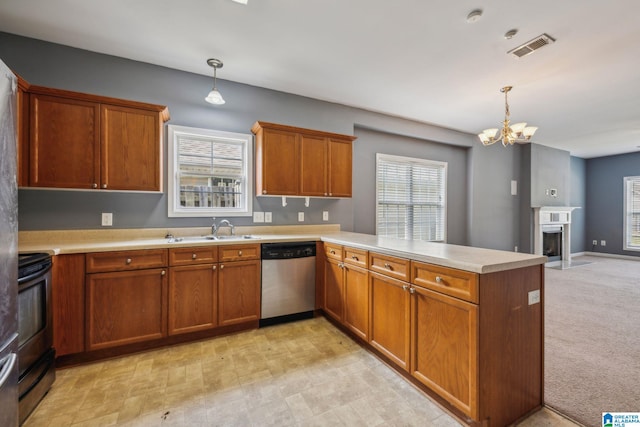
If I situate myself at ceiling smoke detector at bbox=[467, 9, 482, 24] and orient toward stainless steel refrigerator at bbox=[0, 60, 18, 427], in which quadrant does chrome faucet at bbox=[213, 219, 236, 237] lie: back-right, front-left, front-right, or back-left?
front-right

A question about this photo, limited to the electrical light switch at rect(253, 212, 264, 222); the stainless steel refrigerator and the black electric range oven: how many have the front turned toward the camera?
1

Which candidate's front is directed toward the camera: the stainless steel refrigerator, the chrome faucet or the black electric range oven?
the chrome faucet

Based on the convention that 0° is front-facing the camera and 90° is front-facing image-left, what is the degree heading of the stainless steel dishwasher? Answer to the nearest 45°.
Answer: approximately 315°

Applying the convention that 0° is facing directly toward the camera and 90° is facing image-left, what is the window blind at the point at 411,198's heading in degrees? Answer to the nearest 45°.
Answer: approximately 315°

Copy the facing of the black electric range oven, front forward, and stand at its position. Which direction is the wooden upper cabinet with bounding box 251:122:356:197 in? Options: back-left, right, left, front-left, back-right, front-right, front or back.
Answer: front

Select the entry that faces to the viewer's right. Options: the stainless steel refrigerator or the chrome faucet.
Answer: the stainless steel refrigerator

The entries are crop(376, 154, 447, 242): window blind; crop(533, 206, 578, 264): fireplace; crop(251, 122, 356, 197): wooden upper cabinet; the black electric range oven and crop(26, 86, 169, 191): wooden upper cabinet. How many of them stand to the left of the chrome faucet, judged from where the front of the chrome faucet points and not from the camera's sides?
3

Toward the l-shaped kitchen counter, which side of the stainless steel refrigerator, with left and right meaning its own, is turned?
front

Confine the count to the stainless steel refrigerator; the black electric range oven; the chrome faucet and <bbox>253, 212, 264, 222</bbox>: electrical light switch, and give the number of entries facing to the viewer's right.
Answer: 2

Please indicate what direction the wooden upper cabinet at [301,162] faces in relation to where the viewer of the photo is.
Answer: facing the viewer and to the right of the viewer

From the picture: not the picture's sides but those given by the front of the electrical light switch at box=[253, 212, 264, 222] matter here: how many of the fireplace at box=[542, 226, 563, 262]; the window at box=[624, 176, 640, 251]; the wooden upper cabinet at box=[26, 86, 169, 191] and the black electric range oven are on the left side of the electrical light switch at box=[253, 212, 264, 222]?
2

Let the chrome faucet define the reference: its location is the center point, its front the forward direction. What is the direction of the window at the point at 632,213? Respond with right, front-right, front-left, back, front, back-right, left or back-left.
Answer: left

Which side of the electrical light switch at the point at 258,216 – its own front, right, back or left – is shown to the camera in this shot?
front

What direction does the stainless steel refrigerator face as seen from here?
to the viewer's right

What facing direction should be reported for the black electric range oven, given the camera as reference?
facing to the right of the viewer
